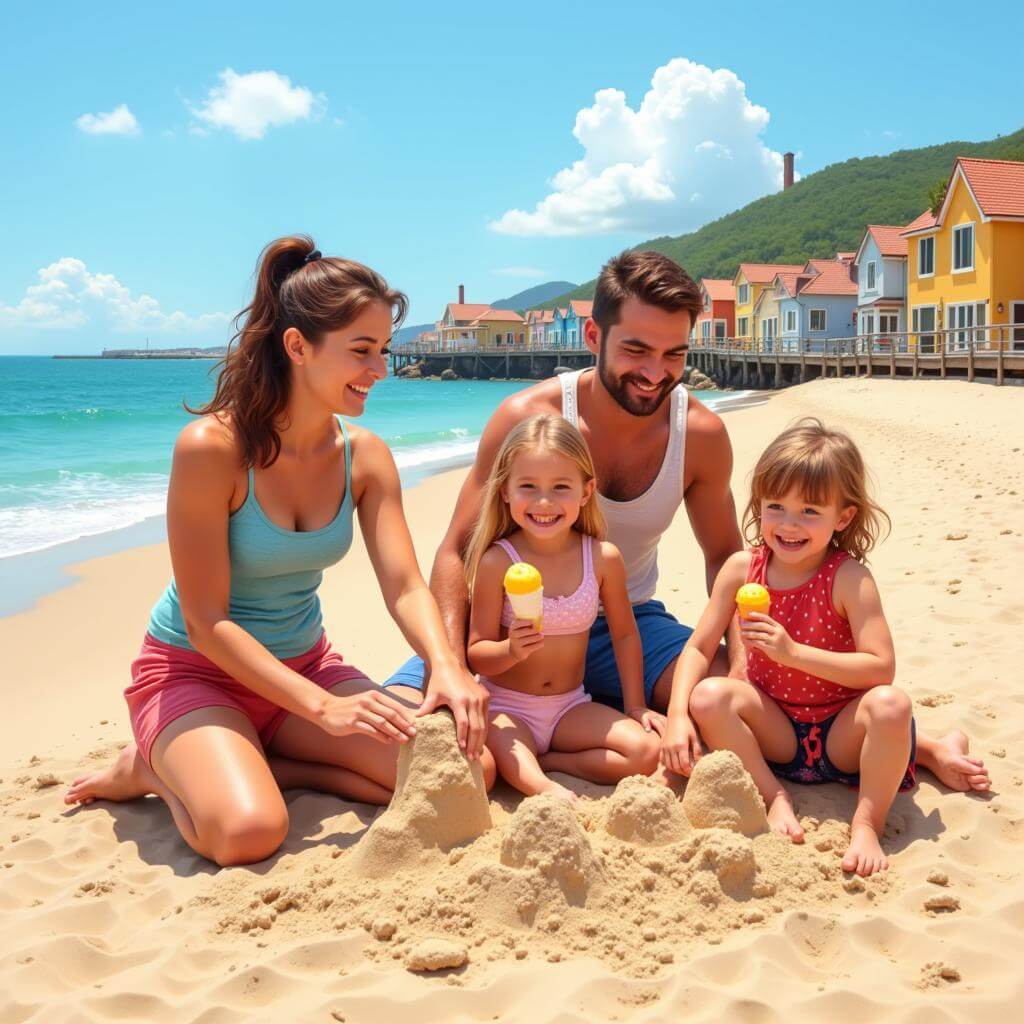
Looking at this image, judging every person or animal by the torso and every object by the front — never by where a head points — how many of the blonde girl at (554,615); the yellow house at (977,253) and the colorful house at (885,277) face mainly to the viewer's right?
0

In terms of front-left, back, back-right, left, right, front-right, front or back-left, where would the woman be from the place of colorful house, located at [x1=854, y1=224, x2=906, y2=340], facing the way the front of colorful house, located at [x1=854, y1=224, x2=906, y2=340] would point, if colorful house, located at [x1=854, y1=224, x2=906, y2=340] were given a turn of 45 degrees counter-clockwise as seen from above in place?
front

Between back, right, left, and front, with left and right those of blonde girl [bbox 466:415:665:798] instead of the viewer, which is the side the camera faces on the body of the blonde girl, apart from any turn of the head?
front

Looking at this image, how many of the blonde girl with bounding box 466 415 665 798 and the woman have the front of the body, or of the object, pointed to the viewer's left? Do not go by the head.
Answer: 0

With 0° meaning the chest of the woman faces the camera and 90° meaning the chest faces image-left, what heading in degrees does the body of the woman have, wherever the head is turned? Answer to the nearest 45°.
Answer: approximately 315°

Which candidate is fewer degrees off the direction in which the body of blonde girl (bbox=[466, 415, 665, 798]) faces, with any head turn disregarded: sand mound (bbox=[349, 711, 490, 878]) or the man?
the sand mound

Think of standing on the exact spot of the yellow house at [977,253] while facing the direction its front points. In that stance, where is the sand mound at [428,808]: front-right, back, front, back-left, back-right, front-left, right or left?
front-left

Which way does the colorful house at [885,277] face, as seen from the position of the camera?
facing the viewer and to the left of the viewer

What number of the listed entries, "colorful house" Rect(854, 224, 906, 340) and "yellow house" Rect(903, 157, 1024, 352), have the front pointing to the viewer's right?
0

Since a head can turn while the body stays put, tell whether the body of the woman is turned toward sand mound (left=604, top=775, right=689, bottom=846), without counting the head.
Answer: yes

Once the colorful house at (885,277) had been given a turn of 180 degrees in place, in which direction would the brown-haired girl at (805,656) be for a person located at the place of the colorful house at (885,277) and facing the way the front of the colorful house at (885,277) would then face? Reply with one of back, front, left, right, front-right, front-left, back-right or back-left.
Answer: back-right

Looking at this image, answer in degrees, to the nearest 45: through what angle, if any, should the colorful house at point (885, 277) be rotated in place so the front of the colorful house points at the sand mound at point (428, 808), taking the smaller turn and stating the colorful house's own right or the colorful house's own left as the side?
approximately 45° to the colorful house's own left

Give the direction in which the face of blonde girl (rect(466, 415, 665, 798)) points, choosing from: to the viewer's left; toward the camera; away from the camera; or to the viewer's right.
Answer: toward the camera

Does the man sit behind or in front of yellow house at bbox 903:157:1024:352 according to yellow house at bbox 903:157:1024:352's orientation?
in front
